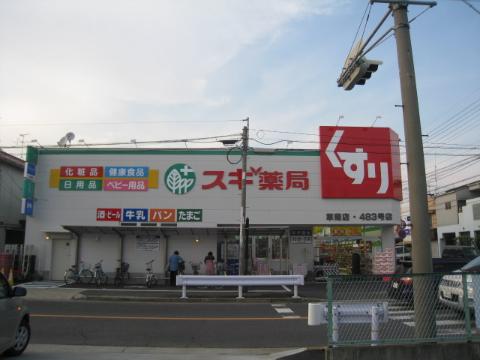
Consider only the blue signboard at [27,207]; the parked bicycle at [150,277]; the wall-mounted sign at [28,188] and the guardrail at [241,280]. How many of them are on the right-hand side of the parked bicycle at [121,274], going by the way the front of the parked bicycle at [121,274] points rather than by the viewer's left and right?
2

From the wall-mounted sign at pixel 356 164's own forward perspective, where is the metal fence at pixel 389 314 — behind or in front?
in front

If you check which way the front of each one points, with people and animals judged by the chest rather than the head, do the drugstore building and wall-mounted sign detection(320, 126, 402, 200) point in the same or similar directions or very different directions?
same or similar directions

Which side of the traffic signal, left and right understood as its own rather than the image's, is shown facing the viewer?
right

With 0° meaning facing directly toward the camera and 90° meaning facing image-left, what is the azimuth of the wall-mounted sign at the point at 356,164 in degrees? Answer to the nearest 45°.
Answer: approximately 0°

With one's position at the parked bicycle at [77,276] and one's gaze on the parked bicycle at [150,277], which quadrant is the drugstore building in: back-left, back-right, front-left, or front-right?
front-left

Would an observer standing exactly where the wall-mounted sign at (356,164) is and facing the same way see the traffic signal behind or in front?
in front
